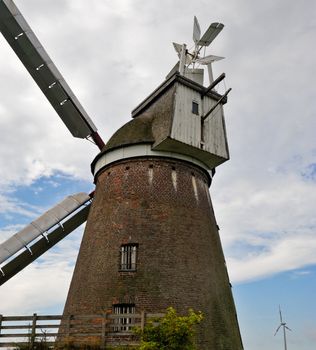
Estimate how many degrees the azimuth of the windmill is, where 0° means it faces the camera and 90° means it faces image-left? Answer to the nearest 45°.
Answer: approximately 135°
